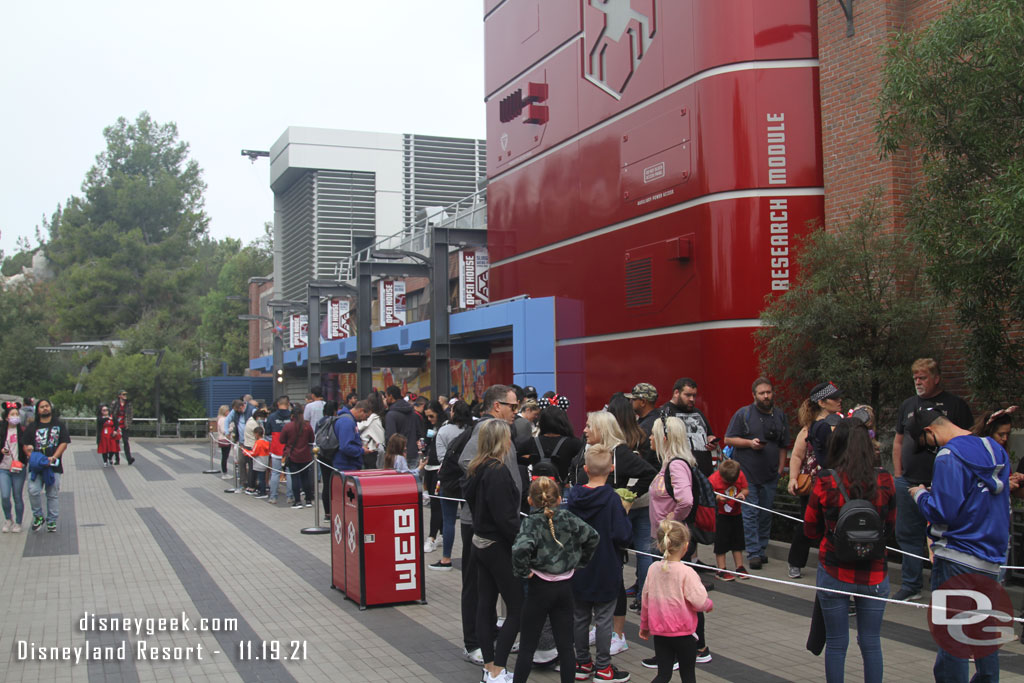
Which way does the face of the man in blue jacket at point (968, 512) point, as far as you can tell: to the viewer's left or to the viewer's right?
to the viewer's left

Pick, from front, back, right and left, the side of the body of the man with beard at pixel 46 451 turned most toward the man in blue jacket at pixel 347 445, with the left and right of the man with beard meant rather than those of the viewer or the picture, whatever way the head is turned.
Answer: left

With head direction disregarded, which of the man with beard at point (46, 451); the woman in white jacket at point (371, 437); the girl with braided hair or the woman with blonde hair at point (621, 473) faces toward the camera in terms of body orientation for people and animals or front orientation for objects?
the man with beard

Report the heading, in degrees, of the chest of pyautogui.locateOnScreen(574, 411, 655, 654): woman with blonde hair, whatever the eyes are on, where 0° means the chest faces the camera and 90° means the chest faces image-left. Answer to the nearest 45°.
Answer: approximately 90°

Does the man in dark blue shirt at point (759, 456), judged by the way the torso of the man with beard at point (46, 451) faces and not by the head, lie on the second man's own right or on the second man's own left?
on the second man's own left

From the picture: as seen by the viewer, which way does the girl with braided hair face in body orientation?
away from the camera

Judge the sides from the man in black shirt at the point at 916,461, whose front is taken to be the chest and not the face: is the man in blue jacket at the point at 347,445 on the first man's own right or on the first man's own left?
on the first man's own right

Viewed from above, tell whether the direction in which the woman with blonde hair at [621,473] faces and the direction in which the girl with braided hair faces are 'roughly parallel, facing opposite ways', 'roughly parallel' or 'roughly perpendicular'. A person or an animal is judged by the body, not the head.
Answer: roughly perpendicular

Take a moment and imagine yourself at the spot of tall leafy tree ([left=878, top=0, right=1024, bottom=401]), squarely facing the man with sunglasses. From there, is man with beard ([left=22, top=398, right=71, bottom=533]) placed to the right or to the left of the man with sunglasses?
right

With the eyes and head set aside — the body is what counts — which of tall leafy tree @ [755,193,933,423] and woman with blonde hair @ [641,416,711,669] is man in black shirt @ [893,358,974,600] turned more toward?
the woman with blonde hair
